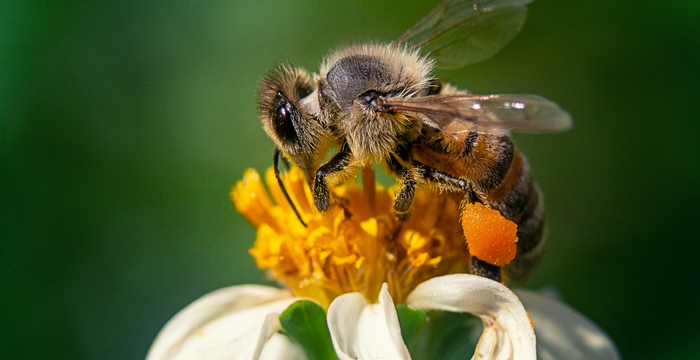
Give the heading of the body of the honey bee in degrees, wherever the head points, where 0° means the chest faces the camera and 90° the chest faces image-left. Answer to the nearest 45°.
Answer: approximately 90°
